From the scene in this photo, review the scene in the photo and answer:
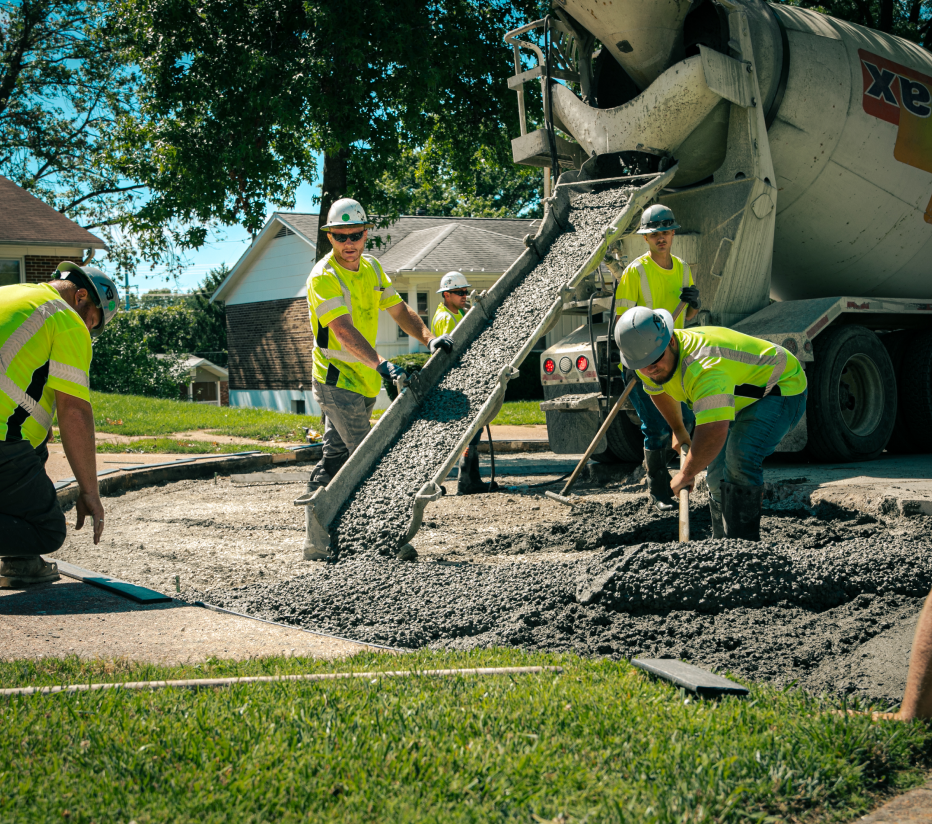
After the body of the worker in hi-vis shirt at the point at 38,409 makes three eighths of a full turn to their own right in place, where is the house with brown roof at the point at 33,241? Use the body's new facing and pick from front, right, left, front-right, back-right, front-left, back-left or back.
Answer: back-right

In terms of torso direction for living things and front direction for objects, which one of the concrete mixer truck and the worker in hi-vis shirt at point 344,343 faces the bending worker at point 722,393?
the worker in hi-vis shirt

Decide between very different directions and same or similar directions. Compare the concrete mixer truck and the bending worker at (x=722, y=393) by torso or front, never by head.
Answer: very different directions

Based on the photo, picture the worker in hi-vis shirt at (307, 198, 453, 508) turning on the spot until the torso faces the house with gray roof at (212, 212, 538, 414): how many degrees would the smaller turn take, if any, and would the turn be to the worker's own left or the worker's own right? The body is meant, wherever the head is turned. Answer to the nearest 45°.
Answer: approximately 135° to the worker's own left

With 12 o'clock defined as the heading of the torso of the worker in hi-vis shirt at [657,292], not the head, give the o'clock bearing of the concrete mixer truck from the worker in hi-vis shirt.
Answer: The concrete mixer truck is roughly at 7 o'clock from the worker in hi-vis shirt.

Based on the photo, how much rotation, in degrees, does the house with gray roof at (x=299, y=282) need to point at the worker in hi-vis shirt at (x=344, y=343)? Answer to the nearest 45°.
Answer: approximately 45° to its right

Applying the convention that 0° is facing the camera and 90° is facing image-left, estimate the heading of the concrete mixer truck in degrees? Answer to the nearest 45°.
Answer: approximately 225°

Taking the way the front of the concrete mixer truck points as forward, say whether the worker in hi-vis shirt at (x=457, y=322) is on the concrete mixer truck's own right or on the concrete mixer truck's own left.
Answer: on the concrete mixer truck's own left

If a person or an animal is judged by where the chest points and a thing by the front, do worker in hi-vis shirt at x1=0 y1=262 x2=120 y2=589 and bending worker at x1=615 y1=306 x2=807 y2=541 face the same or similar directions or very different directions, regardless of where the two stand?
very different directions

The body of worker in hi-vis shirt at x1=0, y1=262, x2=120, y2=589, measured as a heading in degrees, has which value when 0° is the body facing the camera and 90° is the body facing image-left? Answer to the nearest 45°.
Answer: approximately 270°

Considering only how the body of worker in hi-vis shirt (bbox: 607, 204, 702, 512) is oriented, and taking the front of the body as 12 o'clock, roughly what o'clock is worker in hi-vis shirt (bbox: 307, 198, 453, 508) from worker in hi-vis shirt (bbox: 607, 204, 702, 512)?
worker in hi-vis shirt (bbox: 307, 198, 453, 508) is roughly at 2 o'clock from worker in hi-vis shirt (bbox: 607, 204, 702, 512).
